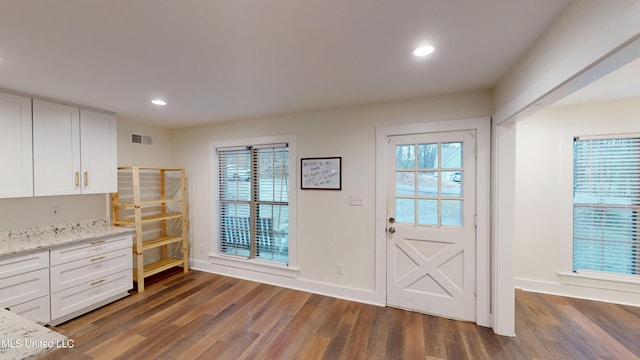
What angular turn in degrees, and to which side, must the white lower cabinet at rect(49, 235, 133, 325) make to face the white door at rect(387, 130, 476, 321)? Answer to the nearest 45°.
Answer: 0° — it already faces it

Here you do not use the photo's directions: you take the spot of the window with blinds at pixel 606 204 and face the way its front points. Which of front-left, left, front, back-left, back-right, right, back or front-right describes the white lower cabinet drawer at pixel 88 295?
front-right

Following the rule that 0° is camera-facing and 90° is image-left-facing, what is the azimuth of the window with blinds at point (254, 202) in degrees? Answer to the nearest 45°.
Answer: approximately 45°

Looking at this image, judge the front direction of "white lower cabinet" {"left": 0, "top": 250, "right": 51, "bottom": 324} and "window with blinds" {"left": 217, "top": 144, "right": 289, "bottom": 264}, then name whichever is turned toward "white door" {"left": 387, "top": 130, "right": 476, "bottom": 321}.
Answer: the white lower cabinet

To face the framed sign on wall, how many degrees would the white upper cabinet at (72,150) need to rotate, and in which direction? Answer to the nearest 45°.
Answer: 0° — it already faces it

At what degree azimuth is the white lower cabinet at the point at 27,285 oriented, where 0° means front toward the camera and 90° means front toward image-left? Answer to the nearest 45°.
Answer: approximately 315°

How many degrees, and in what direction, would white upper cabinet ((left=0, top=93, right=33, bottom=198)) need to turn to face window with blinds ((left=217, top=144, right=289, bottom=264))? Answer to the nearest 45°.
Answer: approximately 45° to its left

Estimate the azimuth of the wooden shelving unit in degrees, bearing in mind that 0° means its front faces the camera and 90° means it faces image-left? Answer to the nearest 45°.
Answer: approximately 315°

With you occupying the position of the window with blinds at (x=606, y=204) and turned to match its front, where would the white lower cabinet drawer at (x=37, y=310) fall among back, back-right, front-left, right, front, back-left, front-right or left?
front-right
